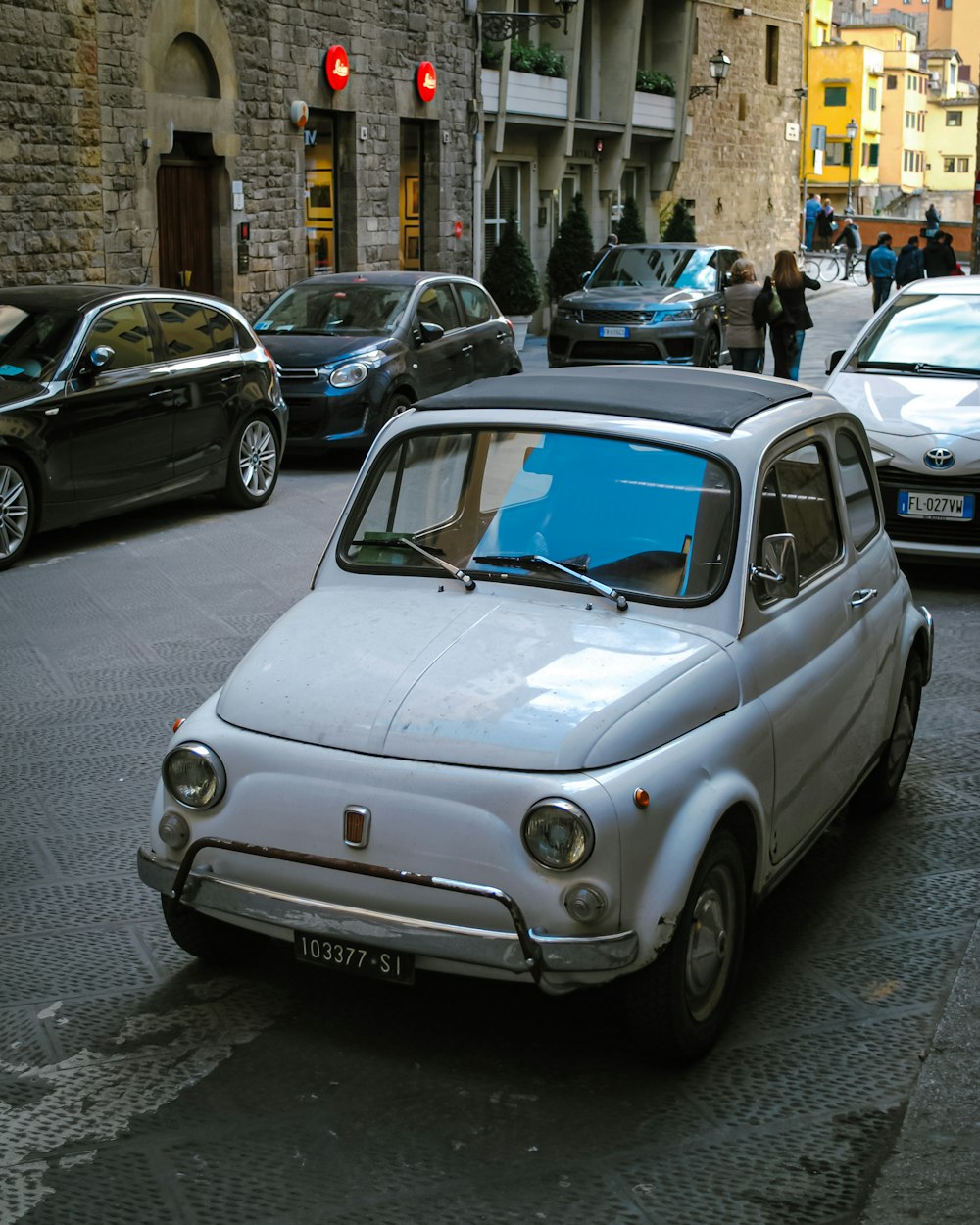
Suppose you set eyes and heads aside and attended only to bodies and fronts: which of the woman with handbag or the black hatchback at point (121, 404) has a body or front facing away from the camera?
the woman with handbag

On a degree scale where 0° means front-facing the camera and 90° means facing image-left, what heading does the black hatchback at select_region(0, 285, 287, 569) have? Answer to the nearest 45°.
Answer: approximately 45°

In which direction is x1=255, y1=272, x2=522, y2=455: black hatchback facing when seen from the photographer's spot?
facing the viewer and to the left of the viewer

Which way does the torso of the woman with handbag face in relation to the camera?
away from the camera

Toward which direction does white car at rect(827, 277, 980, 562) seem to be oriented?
toward the camera

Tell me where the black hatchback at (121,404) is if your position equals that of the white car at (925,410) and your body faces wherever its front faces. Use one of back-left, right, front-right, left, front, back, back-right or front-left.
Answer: right

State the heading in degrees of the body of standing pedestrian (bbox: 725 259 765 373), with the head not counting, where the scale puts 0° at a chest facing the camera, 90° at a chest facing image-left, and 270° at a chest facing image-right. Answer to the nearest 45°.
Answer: approximately 180°

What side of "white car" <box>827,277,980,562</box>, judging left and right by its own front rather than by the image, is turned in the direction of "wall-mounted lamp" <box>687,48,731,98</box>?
back

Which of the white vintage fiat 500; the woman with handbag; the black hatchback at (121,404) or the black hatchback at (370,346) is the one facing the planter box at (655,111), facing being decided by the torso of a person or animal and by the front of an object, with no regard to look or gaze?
the woman with handbag

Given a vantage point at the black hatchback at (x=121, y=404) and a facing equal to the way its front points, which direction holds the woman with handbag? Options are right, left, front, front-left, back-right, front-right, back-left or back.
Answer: back

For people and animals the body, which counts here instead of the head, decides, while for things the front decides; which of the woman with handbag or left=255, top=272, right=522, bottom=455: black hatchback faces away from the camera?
the woman with handbag

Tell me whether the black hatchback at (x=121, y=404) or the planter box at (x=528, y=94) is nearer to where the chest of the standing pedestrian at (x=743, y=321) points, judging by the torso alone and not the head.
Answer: the planter box

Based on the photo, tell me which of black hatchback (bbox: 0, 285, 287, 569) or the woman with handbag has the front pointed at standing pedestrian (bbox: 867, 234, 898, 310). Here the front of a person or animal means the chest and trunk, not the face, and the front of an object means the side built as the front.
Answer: the woman with handbag

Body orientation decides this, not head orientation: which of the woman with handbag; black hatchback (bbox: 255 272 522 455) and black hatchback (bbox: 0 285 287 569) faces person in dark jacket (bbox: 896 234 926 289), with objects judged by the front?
the woman with handbag

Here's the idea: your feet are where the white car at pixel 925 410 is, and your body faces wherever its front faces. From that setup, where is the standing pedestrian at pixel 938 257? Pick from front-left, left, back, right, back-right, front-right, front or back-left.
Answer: back
